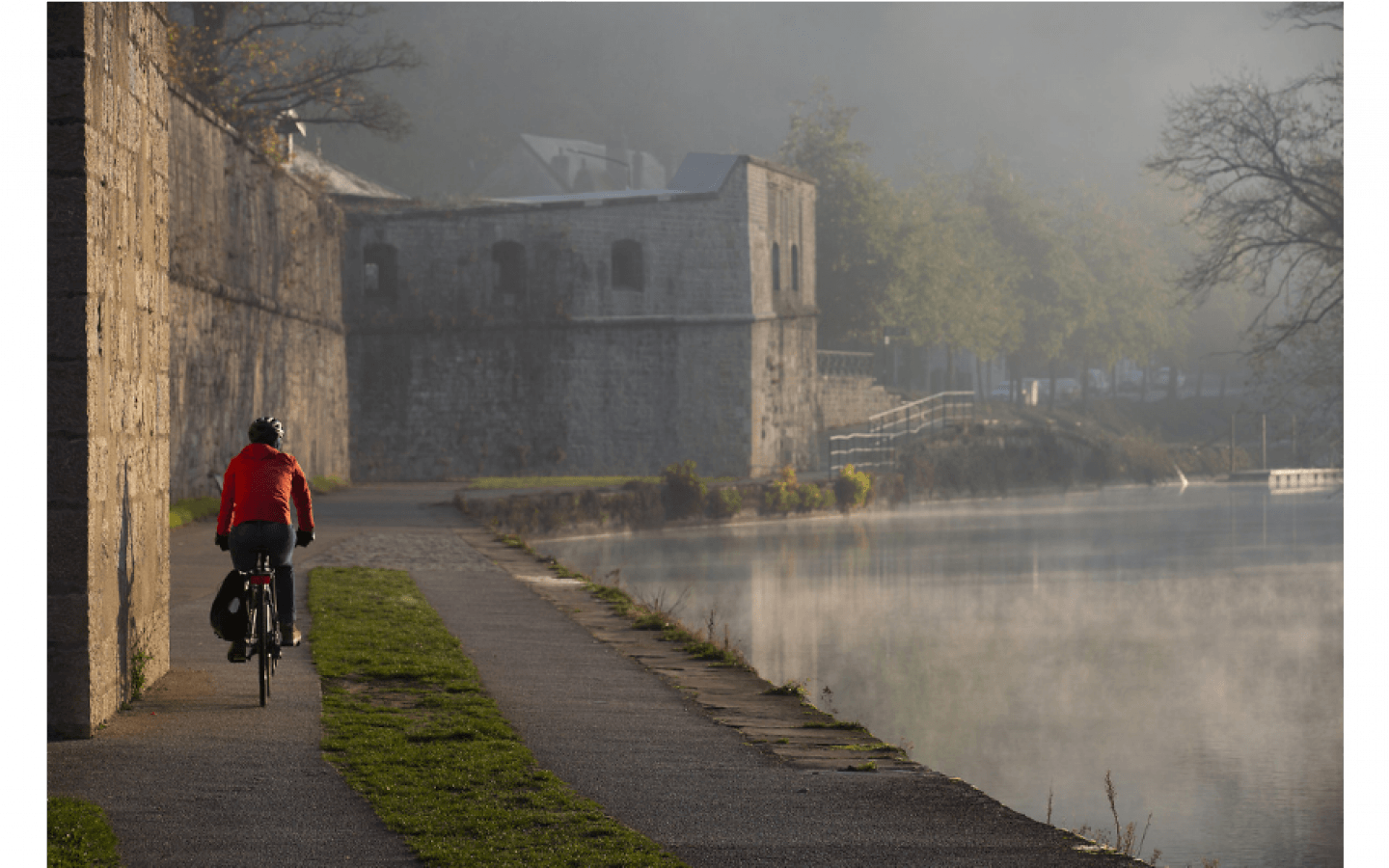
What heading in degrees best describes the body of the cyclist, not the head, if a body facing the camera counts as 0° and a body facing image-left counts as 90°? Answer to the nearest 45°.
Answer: approximately 180°

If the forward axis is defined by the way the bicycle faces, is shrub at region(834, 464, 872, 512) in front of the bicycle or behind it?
in front

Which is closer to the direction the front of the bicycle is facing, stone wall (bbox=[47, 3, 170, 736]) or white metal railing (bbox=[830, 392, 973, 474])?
the white metal railing

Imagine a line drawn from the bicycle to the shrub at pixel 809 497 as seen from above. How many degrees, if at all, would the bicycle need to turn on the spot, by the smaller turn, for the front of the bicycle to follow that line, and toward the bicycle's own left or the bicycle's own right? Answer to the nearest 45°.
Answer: approximately 45° to the bicycle's own right

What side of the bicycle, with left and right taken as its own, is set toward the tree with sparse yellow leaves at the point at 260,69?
front

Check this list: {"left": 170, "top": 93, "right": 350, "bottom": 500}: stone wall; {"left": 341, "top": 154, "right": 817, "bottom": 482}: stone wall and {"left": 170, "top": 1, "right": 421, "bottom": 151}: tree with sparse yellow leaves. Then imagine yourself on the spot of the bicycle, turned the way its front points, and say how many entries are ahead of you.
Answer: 3

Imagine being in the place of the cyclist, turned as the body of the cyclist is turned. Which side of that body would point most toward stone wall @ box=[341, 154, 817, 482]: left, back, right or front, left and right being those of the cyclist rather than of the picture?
front

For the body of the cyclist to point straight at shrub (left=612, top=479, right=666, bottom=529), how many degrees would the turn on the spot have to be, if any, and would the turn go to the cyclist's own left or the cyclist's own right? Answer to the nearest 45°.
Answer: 0° — they already face it

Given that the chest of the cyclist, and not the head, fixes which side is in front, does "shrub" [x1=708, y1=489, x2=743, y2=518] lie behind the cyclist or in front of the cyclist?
in front

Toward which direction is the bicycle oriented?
away from the camera
